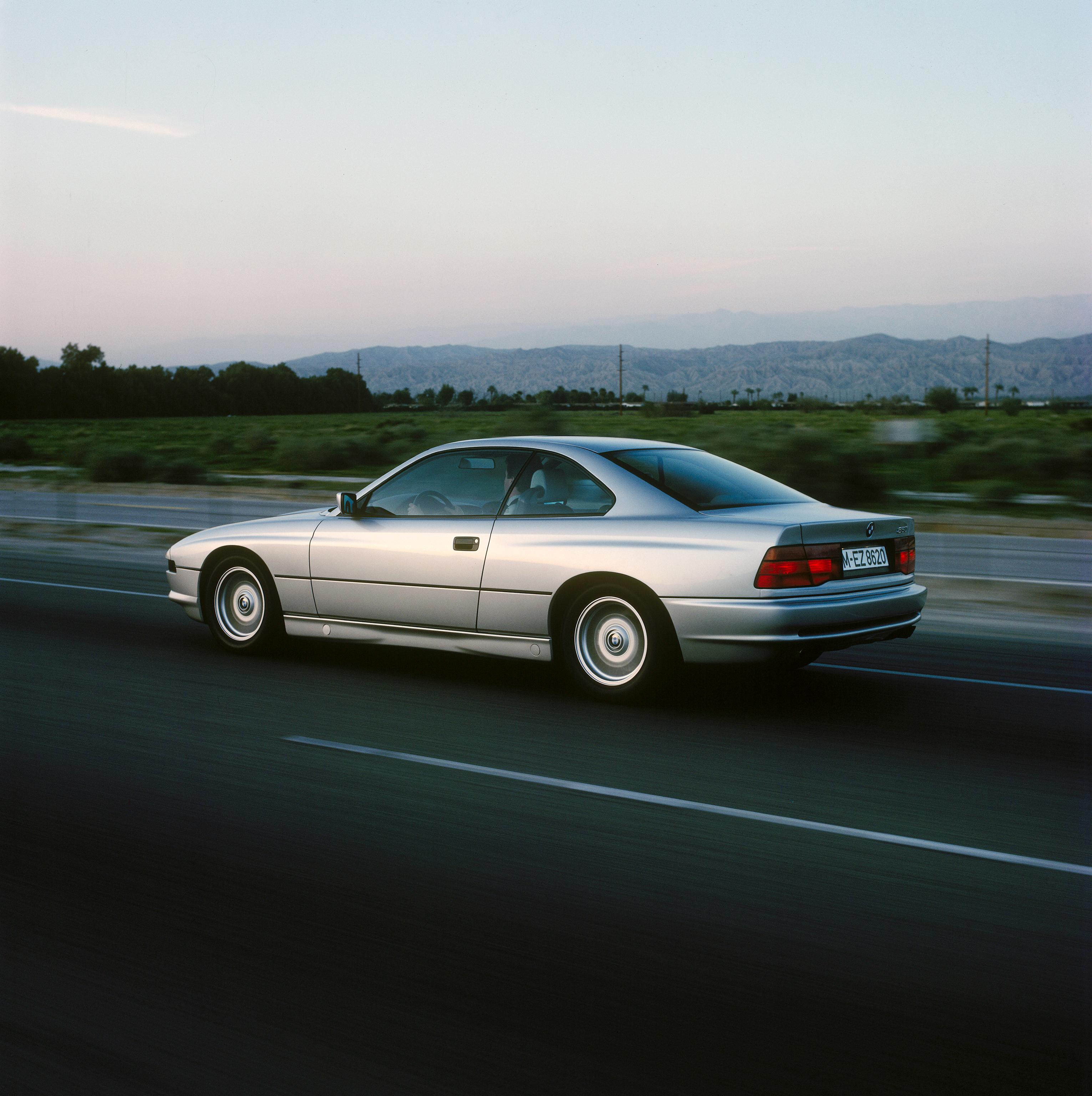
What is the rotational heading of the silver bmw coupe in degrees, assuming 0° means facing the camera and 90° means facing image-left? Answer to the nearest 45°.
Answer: approximately 135°

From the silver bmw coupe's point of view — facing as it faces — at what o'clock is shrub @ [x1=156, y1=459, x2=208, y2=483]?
The shrub is roughly at 1 o'clock from the silver bmw coupe.

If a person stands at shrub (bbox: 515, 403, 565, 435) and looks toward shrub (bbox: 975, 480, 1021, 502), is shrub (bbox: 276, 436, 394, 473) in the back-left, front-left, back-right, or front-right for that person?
front-right

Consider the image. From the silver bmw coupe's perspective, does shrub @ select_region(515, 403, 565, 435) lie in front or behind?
in front

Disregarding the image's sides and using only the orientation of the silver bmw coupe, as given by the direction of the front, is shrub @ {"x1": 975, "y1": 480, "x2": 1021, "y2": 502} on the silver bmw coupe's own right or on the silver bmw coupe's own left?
on the silver bmw coupe's own right

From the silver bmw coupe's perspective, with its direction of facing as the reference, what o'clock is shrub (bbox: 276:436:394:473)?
The shrub is roughly at 1 o'clock from the silver bmw coupe.

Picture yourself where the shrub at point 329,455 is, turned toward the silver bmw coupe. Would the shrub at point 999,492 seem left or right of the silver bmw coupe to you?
left

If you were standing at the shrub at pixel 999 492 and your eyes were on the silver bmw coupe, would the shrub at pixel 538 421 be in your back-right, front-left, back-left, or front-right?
back-right
